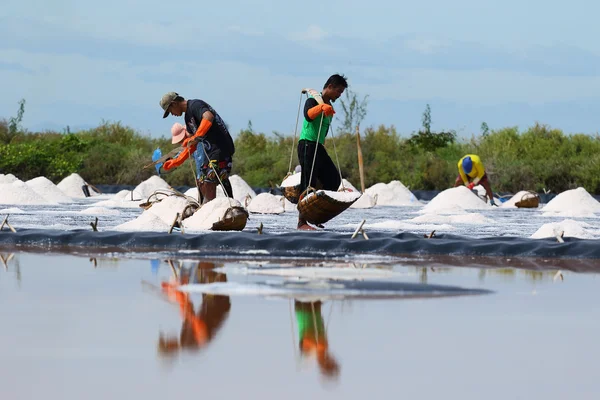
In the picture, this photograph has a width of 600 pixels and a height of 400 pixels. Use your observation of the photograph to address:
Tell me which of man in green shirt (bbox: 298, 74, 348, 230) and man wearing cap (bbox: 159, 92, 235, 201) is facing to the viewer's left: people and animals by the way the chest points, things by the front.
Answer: the man wearing cap

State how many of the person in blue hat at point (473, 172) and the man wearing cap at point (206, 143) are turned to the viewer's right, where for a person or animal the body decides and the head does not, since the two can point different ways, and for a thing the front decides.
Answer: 0

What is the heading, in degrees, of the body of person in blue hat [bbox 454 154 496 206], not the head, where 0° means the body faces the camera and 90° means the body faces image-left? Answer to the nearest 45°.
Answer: approximately 45°

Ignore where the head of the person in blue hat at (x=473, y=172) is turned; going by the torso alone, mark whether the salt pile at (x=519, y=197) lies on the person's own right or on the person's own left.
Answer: on the person's own left

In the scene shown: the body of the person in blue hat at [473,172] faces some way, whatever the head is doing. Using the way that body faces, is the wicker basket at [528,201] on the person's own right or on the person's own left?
on the person's own left

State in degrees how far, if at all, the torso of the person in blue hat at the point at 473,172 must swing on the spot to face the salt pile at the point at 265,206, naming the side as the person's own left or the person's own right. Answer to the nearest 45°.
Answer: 0° — they already face it

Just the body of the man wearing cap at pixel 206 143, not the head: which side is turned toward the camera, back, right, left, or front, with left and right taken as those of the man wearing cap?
left

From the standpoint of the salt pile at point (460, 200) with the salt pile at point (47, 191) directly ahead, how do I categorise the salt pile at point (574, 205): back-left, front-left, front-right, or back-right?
back-left

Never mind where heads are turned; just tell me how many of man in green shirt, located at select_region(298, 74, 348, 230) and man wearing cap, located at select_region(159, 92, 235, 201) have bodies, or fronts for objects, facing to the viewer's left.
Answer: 1

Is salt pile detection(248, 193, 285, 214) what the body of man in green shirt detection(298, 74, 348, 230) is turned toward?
no

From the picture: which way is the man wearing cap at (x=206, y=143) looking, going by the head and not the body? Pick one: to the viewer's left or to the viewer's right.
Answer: to the viewer's left

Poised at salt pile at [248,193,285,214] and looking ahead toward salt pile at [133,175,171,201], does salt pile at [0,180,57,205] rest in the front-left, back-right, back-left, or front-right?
front-left
